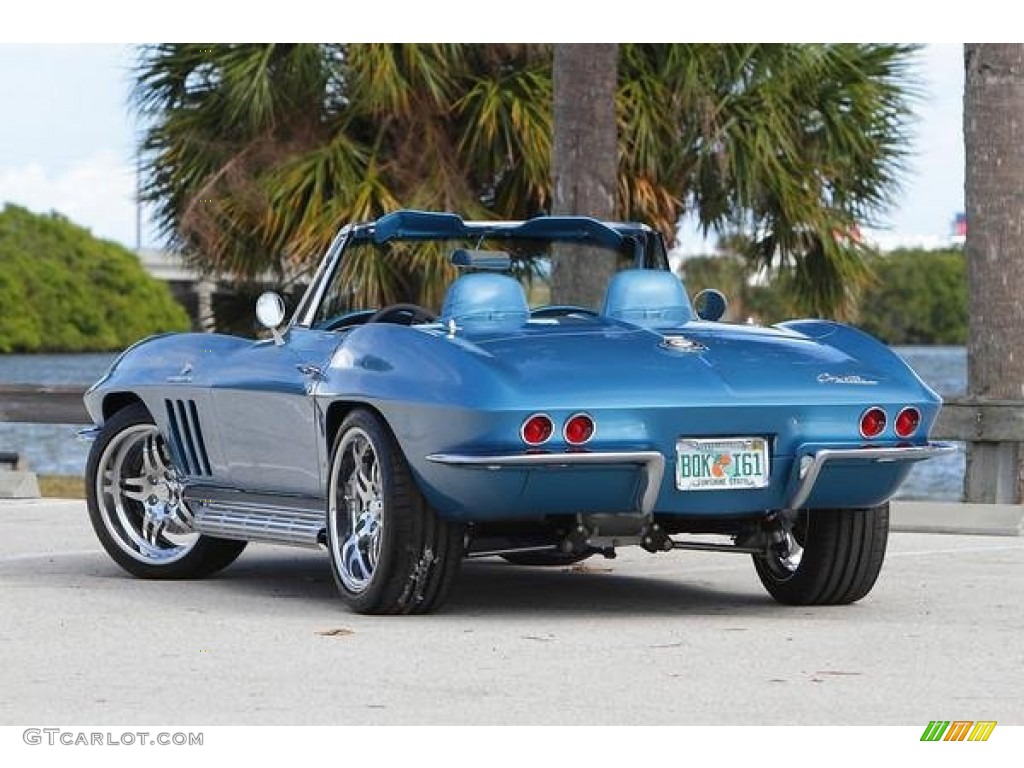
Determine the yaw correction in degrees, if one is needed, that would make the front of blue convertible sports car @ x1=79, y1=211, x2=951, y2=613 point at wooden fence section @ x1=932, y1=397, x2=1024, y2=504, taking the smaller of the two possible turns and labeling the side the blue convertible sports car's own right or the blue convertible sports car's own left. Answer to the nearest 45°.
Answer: approximately 90° to the blue convertible sports car's own right

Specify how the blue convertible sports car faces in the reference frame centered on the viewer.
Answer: facing away from the viewer and to the left of the viewer

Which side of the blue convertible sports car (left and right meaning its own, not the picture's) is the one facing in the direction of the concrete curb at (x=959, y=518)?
right

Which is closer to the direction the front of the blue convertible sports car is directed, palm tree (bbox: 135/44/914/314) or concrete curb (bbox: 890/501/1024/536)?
the palm tree

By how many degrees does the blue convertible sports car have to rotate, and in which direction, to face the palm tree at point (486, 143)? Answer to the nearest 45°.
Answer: approximately 45° to its right

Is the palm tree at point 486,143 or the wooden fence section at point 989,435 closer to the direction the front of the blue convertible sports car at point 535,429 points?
the palm tree
